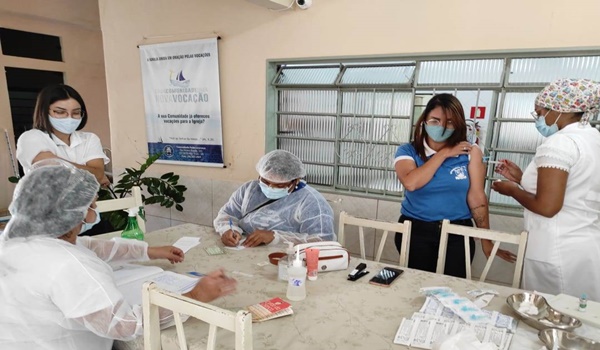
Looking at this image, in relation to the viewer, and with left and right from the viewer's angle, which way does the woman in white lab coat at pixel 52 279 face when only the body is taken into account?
facing away from the viewer and to the right of the viewer

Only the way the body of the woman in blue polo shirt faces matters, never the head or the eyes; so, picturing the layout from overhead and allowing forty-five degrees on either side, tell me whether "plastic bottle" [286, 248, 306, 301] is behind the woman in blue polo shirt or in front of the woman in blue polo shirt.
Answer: in front

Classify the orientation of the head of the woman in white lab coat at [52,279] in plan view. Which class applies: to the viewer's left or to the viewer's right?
to the viewer's right

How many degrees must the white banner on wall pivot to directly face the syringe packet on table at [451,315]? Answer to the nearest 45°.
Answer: approximately 45° to its left

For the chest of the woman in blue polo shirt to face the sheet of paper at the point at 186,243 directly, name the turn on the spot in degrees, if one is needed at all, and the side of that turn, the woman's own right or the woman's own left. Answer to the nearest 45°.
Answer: approximately 45° to the woman's own right

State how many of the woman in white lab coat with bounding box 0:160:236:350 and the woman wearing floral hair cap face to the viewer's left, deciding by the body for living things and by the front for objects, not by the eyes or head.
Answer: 1

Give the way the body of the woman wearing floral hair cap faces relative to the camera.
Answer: to the viewer's left

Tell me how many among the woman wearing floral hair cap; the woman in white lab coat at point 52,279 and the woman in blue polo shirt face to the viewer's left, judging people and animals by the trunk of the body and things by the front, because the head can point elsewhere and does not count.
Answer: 1

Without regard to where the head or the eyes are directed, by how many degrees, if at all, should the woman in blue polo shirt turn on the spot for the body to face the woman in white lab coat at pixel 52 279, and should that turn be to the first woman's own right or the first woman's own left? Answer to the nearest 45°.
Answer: approximately 45° to the first woman's own right

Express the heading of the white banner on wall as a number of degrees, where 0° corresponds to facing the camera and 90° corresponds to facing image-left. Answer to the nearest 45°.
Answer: approximately 45°
